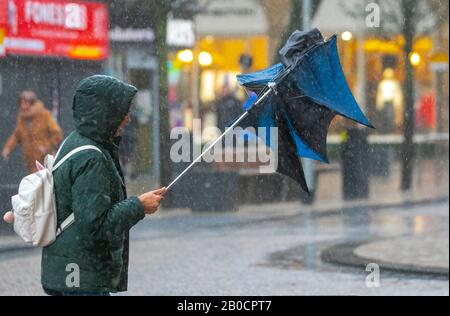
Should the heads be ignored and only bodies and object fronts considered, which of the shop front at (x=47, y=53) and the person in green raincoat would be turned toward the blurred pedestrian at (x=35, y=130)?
the shop front

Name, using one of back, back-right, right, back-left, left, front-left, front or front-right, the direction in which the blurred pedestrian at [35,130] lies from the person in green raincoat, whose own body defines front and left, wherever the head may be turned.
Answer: left

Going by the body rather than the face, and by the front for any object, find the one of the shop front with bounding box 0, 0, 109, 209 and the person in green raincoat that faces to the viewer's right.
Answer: the person in green raincoat

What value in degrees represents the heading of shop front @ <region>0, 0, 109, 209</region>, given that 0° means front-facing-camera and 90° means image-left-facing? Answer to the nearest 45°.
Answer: approximately 0°

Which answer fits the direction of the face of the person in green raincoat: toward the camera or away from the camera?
away from the camera

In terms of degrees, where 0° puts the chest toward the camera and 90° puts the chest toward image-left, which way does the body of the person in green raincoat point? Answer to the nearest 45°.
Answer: approximately 270°

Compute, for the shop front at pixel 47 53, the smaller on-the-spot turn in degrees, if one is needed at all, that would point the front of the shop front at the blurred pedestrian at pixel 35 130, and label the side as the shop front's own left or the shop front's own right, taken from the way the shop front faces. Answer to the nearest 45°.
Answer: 0° — it already faces them

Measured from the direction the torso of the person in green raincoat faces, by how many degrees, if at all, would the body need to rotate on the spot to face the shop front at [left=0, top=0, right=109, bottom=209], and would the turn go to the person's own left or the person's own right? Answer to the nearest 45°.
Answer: approximately 90° to the person's own left

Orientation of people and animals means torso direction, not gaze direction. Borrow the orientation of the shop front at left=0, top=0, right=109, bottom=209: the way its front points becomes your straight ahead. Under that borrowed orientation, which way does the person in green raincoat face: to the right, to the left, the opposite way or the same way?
to the left

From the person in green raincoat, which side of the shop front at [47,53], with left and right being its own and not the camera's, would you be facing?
front
